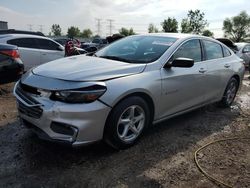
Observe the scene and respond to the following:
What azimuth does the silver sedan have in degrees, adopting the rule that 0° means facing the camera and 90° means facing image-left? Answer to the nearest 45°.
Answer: approximately 45°

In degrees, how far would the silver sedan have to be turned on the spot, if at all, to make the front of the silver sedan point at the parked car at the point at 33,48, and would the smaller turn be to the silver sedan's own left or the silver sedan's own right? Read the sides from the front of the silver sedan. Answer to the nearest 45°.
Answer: approximately 90° to the silver sedan's own right

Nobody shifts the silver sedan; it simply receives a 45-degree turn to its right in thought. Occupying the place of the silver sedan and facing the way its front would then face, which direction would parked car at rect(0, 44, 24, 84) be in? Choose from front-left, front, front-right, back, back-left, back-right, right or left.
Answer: front-right

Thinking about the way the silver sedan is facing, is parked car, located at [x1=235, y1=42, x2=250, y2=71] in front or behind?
behind
